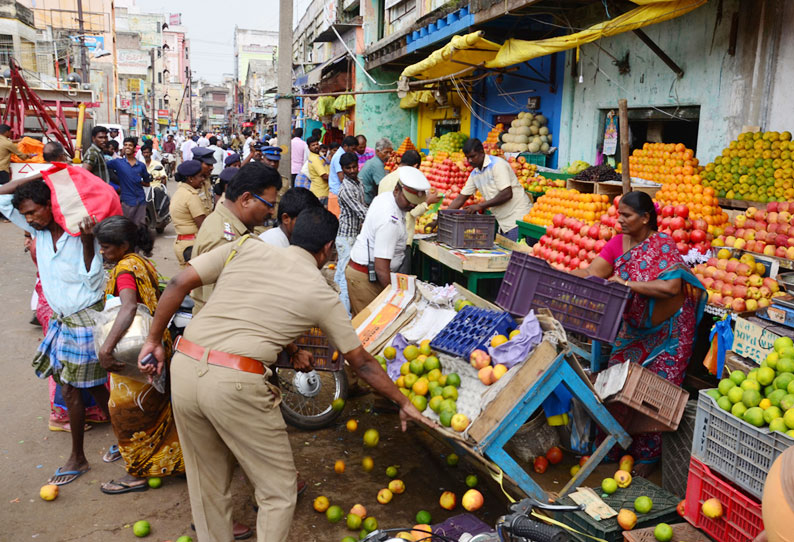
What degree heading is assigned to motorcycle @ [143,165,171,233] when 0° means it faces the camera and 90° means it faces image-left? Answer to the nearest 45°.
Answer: approximately 0°

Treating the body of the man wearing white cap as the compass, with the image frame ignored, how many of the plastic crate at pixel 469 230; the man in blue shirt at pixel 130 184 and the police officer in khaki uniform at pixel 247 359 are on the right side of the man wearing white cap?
1

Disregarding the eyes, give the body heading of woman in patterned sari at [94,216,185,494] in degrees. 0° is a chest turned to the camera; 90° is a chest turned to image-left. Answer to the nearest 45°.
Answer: approximately 90°

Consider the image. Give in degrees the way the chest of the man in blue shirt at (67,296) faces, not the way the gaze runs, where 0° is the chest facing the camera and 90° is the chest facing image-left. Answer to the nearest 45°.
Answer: approximately 45°

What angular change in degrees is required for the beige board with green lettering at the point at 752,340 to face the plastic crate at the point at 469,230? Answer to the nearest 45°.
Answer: approximately 135° to its right

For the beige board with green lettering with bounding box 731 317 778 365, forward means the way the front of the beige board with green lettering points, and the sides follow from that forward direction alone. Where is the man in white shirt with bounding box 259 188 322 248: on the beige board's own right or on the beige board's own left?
on the beige board's own right

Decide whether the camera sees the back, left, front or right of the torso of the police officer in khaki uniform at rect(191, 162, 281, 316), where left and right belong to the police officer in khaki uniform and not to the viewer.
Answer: right

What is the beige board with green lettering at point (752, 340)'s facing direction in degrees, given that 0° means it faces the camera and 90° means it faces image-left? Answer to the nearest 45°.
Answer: approximately 0°

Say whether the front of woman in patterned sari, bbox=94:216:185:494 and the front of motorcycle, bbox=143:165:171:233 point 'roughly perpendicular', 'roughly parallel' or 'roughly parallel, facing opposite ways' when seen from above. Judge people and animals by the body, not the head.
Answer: roughly perpendicular

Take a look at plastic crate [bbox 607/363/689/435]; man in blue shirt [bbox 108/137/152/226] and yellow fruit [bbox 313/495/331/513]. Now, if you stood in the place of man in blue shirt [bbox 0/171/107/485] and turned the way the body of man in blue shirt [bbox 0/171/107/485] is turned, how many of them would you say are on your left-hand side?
2

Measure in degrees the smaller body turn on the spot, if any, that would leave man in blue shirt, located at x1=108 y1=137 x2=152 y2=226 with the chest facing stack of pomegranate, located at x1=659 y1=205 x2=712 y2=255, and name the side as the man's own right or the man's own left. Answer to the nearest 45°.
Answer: approximately 45° to the man's own left
